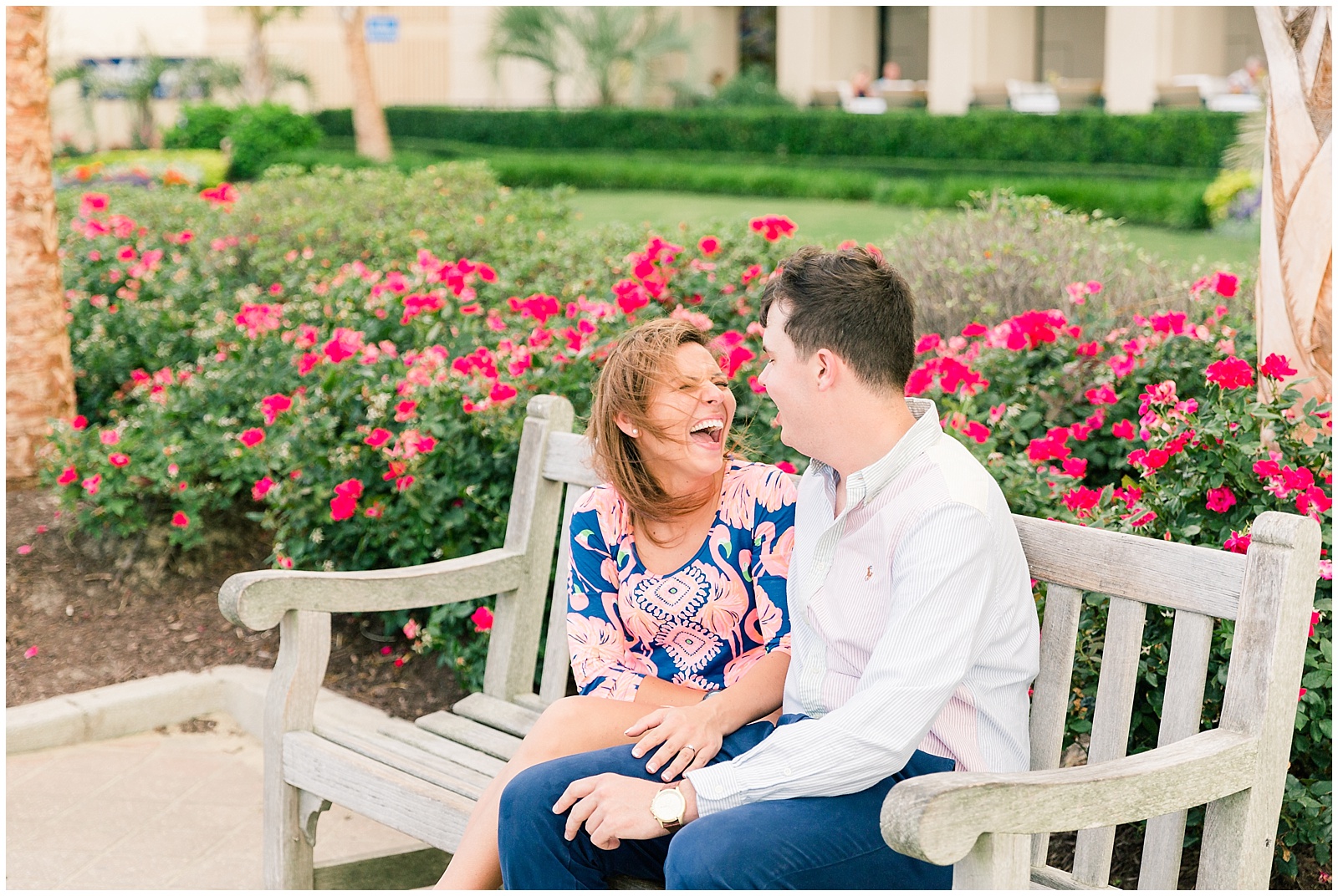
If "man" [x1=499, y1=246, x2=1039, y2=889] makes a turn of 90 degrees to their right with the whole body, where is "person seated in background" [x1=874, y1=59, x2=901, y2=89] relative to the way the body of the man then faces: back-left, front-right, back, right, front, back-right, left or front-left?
front-right

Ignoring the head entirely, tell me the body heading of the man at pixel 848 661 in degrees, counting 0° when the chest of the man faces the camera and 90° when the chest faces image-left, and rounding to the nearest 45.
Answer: approximately 45°

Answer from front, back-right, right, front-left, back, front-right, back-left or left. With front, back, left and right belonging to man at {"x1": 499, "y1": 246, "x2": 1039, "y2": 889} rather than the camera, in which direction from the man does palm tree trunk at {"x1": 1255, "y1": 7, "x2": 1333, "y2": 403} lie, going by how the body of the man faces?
back

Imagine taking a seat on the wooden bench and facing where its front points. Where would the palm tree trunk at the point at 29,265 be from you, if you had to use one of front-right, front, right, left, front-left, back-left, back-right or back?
right

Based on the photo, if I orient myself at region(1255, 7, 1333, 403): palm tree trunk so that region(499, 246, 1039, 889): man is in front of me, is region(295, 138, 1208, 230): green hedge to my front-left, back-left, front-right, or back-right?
back-right

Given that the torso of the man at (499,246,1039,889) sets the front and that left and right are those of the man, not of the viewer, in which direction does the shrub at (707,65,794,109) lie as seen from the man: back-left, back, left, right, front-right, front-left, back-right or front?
back-right

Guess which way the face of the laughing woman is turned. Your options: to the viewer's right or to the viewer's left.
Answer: to the viewer's right

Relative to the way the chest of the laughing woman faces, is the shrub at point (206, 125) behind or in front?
behind

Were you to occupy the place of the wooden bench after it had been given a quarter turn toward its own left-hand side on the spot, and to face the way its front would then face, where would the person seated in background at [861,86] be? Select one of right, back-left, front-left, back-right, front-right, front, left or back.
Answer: back-left

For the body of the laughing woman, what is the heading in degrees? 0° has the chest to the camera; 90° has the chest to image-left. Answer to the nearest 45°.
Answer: approximately 0°

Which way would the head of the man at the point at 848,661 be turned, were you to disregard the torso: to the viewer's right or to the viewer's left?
to the viewer's left

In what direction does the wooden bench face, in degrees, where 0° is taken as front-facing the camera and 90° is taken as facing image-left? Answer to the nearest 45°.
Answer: approximately 45°
